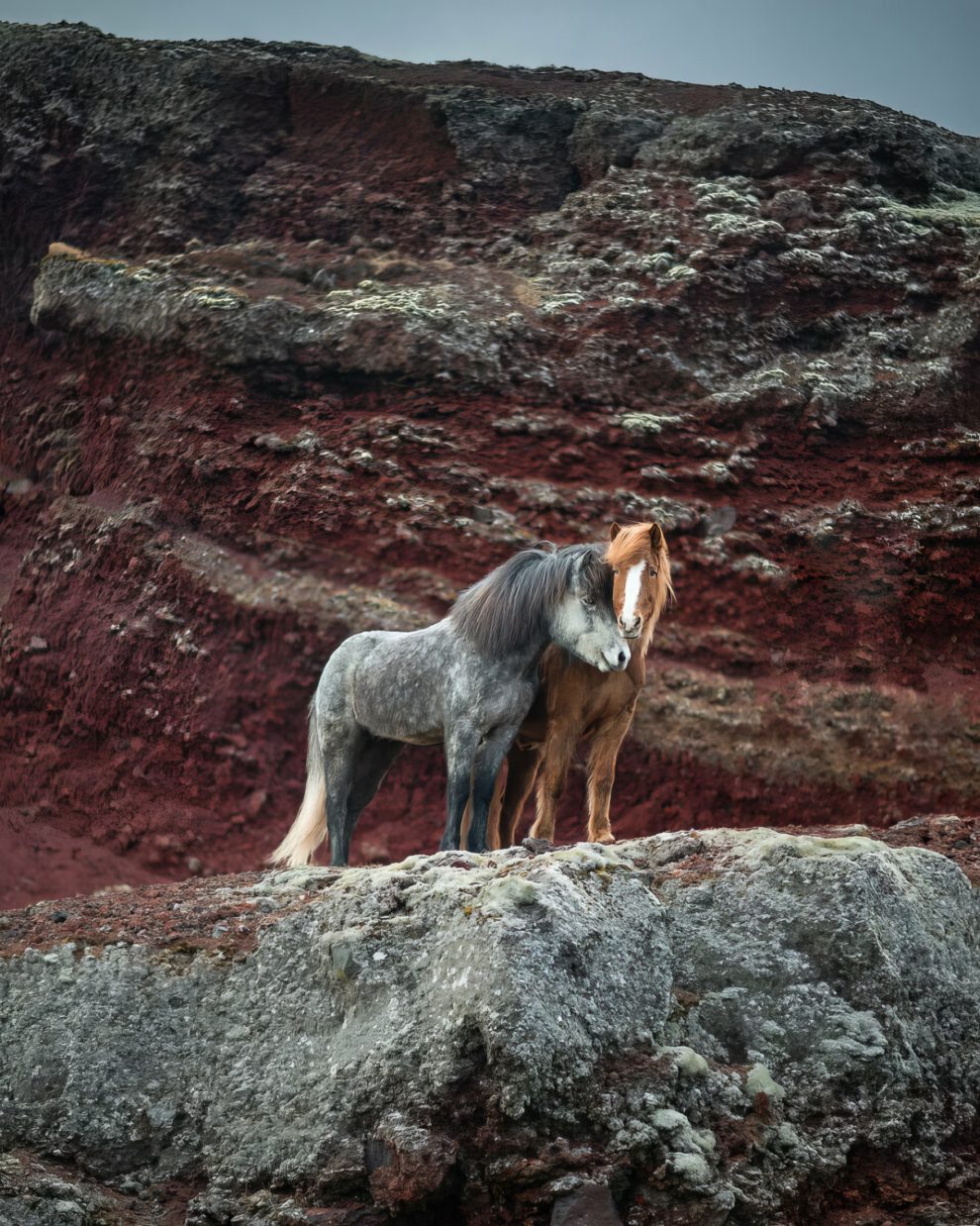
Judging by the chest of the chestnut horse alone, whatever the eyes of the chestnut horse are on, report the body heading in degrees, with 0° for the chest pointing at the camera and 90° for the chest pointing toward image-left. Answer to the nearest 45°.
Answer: approximately 315°
